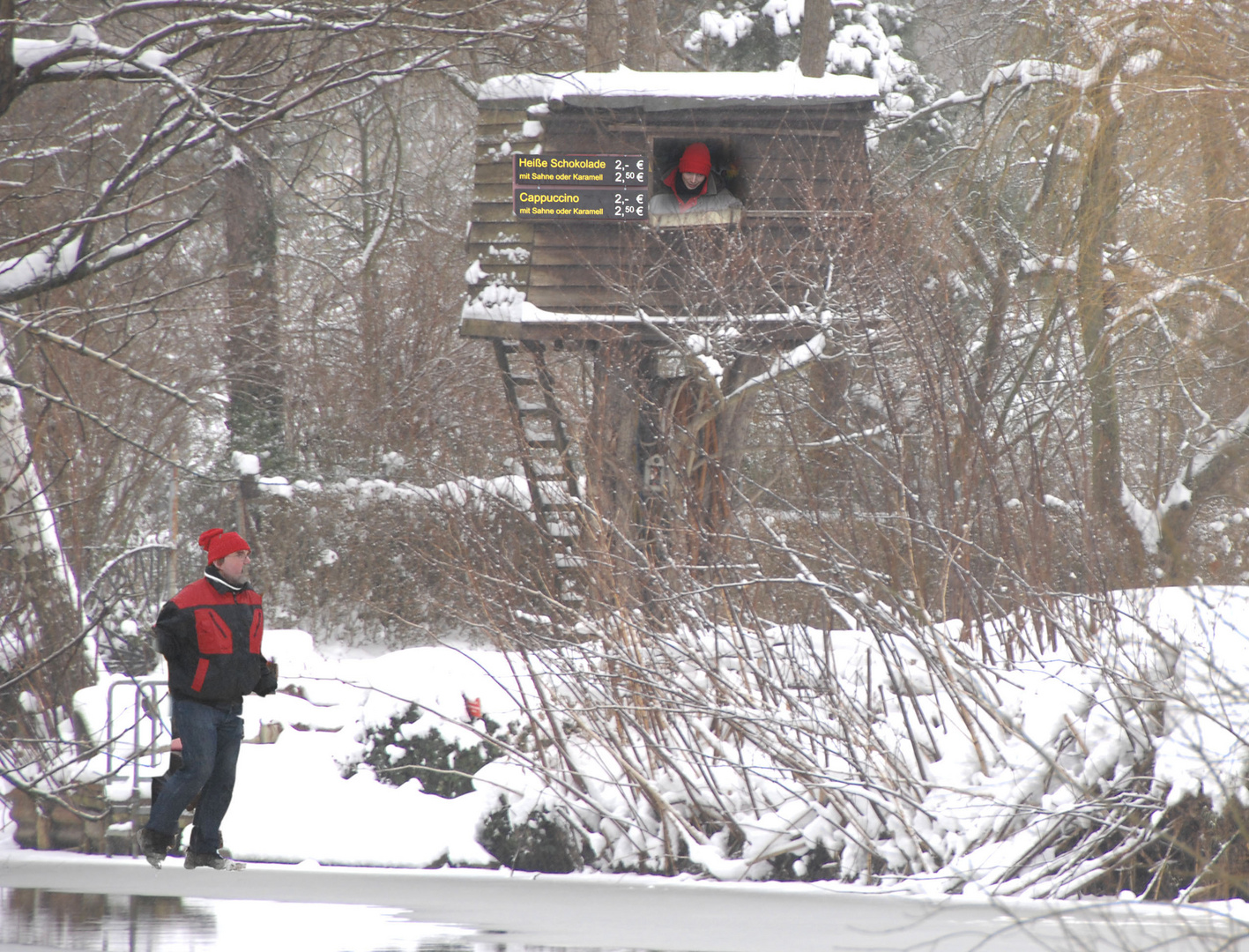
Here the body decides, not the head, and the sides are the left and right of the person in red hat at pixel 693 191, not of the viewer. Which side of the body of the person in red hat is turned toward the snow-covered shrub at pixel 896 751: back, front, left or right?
front

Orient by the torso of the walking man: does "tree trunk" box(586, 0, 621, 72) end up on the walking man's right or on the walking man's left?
on the walking man's left

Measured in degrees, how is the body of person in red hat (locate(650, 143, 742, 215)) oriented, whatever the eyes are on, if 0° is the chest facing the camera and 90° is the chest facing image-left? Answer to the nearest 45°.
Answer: approximately 0°

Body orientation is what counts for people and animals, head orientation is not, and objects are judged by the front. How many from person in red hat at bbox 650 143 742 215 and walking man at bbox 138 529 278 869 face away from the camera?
0

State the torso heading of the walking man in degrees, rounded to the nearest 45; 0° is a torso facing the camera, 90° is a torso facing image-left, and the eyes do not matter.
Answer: approximately 315°

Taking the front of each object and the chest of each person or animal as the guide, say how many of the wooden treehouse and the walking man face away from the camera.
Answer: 0
